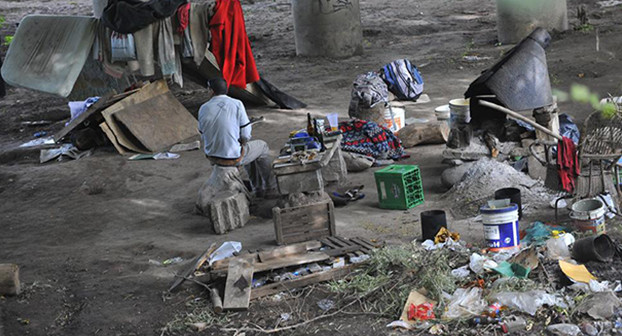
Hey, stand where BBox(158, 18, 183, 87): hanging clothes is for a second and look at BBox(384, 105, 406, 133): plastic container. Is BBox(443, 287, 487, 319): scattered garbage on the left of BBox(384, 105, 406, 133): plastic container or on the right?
right

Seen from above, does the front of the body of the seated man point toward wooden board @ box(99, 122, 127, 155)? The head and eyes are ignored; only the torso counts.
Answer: no

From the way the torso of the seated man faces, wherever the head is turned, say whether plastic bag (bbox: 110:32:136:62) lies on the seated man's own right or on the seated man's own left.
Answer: on the seated man's own left

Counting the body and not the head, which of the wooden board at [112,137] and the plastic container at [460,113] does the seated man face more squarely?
the plastic container

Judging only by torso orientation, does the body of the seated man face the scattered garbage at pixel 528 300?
no

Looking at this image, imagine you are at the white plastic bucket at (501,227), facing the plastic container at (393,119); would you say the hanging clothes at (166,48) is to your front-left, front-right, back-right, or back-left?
front-left

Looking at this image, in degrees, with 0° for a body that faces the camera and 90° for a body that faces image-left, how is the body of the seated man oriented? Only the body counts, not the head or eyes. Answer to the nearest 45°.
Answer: approximately 225°

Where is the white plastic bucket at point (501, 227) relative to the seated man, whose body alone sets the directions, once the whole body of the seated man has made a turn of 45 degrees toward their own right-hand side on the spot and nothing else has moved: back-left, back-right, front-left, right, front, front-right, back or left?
front-right

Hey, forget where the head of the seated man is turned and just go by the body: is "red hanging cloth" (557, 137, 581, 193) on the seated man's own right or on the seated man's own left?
on the seated man's own right

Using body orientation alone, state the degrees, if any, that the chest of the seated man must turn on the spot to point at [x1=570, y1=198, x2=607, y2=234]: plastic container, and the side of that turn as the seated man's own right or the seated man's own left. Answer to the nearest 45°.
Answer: approximately 90° to the seated man's own right

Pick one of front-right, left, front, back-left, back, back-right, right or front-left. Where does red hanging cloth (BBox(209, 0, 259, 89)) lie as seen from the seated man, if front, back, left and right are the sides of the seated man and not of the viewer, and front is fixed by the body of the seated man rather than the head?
front-left

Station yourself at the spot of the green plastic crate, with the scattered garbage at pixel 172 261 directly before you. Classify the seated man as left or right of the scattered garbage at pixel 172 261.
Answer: right

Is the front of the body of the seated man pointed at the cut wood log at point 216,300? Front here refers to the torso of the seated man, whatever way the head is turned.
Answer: no

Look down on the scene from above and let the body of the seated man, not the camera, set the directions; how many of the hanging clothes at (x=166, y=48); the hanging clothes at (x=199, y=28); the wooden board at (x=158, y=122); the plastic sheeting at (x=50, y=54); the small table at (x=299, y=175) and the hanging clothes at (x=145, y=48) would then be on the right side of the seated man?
1

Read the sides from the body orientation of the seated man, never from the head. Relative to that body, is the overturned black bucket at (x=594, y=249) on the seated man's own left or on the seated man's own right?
on the seated man's own right

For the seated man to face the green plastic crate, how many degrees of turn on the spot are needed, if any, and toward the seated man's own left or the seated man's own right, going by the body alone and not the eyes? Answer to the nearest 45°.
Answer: approximately 45° to the seated man's own right

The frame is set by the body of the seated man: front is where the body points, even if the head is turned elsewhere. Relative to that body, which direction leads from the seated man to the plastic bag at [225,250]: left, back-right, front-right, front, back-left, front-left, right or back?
back-right

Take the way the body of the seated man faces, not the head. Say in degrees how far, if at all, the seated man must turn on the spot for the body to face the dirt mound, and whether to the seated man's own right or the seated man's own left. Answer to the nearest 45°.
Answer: approximately 45° to the seated man's own right
